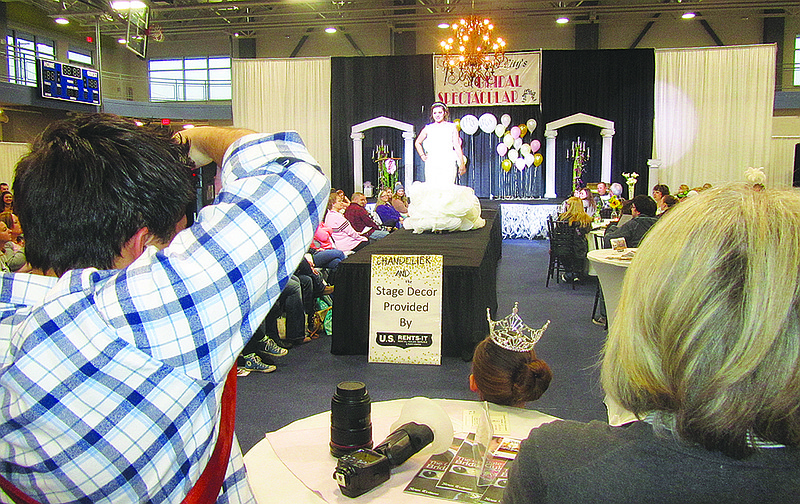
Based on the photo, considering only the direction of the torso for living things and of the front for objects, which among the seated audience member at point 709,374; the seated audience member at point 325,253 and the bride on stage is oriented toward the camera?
the bride on stage

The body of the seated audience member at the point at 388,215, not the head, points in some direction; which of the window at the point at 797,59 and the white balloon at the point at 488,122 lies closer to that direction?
the window

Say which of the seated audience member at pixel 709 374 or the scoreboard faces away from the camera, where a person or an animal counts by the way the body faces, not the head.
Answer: the seated audience member

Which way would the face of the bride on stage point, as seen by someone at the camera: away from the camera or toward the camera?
toward the camera

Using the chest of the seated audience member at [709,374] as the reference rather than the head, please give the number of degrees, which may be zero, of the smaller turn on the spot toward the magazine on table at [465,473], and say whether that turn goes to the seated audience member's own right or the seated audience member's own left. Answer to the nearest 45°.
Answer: approximately 45° to the seated audience member's own left

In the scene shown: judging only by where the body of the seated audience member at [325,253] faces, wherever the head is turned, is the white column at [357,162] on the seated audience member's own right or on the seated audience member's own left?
on the seated audience member's own left

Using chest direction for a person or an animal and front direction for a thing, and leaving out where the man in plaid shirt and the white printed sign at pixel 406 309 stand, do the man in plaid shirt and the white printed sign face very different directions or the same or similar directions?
very different directions

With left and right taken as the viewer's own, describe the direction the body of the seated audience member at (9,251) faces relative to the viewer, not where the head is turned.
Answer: facing to the right of the viewer

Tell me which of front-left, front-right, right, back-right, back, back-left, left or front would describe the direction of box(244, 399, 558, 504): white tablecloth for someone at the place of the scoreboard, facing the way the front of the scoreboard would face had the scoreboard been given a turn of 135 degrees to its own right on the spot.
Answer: left

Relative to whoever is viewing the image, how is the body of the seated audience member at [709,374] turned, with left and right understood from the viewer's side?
facing away from the viewer

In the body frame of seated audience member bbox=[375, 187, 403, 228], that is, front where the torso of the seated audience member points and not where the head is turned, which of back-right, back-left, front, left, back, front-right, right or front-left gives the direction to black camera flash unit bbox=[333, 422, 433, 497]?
front-right

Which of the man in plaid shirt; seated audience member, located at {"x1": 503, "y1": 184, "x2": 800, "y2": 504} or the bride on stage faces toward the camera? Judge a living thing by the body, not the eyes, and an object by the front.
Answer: the bride on stage

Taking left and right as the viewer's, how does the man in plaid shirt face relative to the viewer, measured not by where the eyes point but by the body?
facing away from the viewer and to the right of the viewer

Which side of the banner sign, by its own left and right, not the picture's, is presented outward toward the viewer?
front

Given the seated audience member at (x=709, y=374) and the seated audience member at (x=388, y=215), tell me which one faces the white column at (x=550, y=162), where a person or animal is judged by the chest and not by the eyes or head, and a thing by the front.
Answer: the seated audience member at (x=709, y=374)

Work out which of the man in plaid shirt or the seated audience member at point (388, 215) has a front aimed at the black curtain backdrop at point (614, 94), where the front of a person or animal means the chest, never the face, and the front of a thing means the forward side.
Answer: the man in plaid shirt
